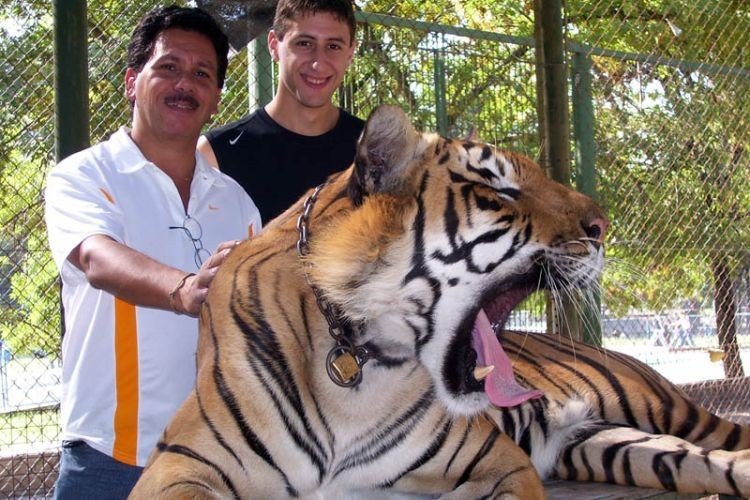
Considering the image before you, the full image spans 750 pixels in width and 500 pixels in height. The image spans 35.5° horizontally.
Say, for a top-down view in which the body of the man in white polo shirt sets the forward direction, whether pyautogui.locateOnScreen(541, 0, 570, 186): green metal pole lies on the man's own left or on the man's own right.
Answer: on the man's own left

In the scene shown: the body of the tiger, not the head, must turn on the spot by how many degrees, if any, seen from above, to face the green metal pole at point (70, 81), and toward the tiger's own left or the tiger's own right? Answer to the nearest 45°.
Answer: approximately 90° to the tiger's own right

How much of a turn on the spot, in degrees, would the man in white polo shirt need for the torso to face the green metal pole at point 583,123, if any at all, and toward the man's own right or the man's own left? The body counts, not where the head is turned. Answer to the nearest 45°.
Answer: approximately 90° to the man's own left

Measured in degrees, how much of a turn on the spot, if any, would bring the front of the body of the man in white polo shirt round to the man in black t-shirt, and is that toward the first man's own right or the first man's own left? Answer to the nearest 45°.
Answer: approximately 135° to the first man's own left

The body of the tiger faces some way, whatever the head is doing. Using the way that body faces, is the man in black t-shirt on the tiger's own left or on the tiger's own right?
on the tiger's own right
